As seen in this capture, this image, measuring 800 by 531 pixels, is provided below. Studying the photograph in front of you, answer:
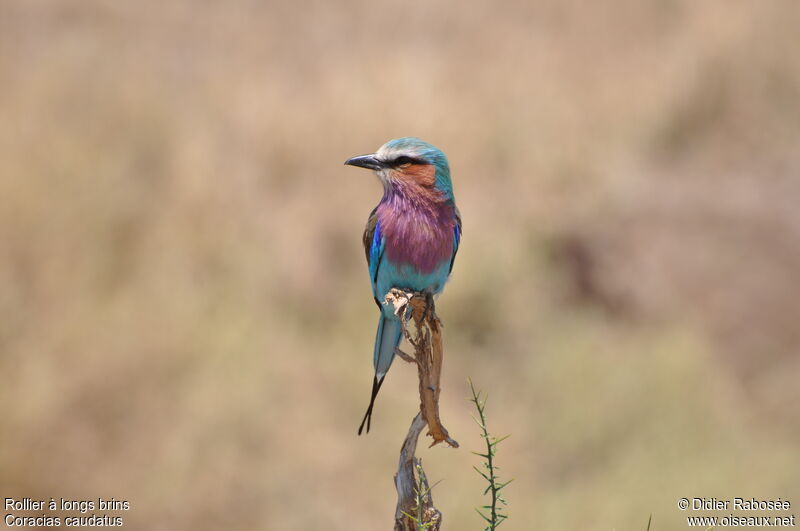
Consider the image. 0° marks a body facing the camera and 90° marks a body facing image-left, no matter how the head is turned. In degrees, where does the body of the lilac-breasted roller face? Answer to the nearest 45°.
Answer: approximately 0°
